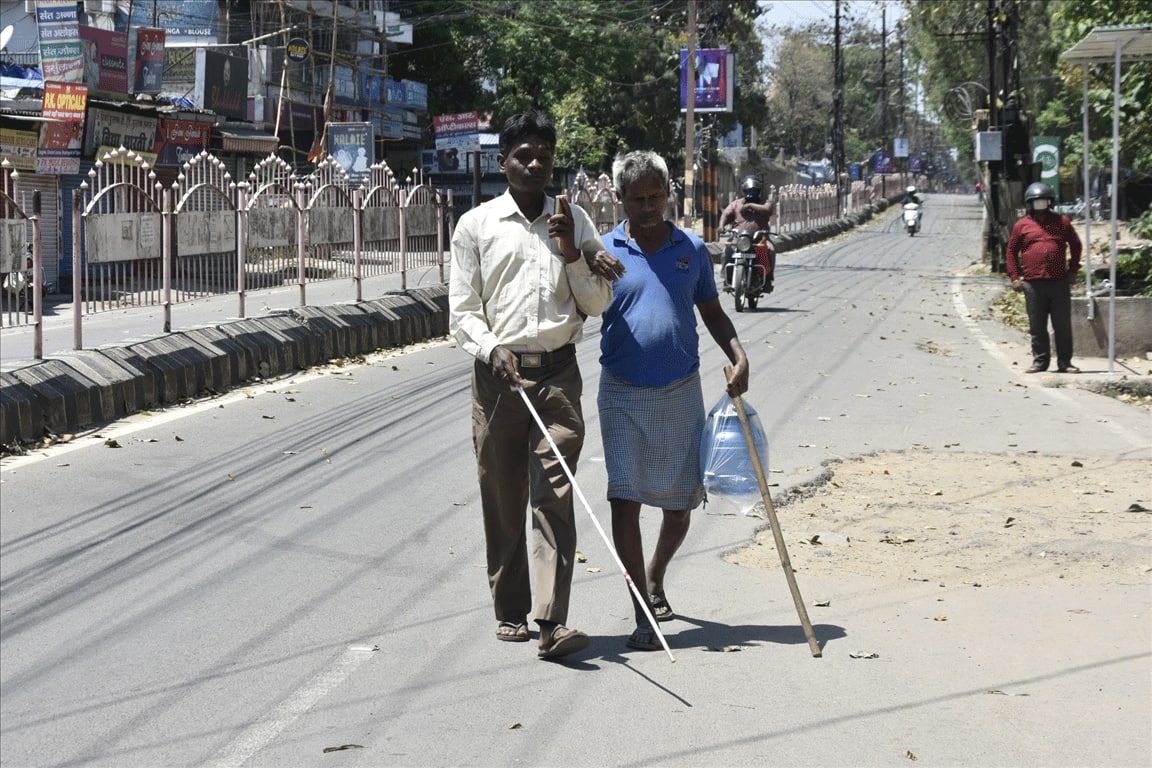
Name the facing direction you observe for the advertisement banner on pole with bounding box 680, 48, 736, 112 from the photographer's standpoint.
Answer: facing the viewer

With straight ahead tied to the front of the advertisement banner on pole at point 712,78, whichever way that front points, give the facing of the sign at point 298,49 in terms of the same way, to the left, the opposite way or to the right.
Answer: the same way

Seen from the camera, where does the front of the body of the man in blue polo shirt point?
toward the camera

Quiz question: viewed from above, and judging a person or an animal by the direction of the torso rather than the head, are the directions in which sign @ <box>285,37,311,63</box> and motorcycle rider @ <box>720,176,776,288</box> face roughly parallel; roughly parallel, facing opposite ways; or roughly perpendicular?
roughly parallel

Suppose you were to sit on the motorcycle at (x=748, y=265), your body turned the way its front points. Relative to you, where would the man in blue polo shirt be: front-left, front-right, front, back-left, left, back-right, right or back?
front

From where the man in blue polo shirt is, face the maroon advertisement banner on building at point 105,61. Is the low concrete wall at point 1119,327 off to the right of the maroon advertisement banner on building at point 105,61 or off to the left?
right

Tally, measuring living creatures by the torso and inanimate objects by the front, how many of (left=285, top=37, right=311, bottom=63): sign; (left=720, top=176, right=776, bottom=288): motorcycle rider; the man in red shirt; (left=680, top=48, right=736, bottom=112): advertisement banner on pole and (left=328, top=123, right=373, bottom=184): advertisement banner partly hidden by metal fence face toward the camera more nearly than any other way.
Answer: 5

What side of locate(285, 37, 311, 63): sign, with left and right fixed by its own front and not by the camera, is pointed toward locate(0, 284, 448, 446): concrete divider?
front

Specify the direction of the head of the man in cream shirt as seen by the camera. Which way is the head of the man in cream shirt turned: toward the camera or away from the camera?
toward the camera

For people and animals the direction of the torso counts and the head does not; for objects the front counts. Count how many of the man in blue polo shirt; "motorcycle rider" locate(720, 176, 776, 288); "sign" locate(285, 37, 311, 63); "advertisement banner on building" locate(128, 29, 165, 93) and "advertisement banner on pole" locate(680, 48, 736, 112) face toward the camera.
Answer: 5

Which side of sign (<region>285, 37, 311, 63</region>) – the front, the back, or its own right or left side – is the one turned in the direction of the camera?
front

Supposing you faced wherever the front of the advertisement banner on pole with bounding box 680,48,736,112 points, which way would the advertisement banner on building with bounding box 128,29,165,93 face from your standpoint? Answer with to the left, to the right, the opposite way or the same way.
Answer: the same way

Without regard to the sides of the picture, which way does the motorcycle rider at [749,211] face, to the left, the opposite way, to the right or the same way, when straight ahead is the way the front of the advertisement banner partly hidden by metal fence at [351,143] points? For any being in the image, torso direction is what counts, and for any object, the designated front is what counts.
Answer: the same way
